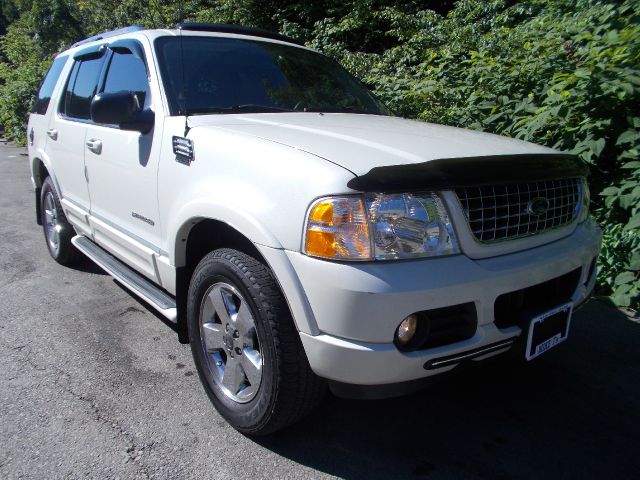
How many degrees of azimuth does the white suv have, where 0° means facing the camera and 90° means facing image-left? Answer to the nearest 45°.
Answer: approximately 315°
